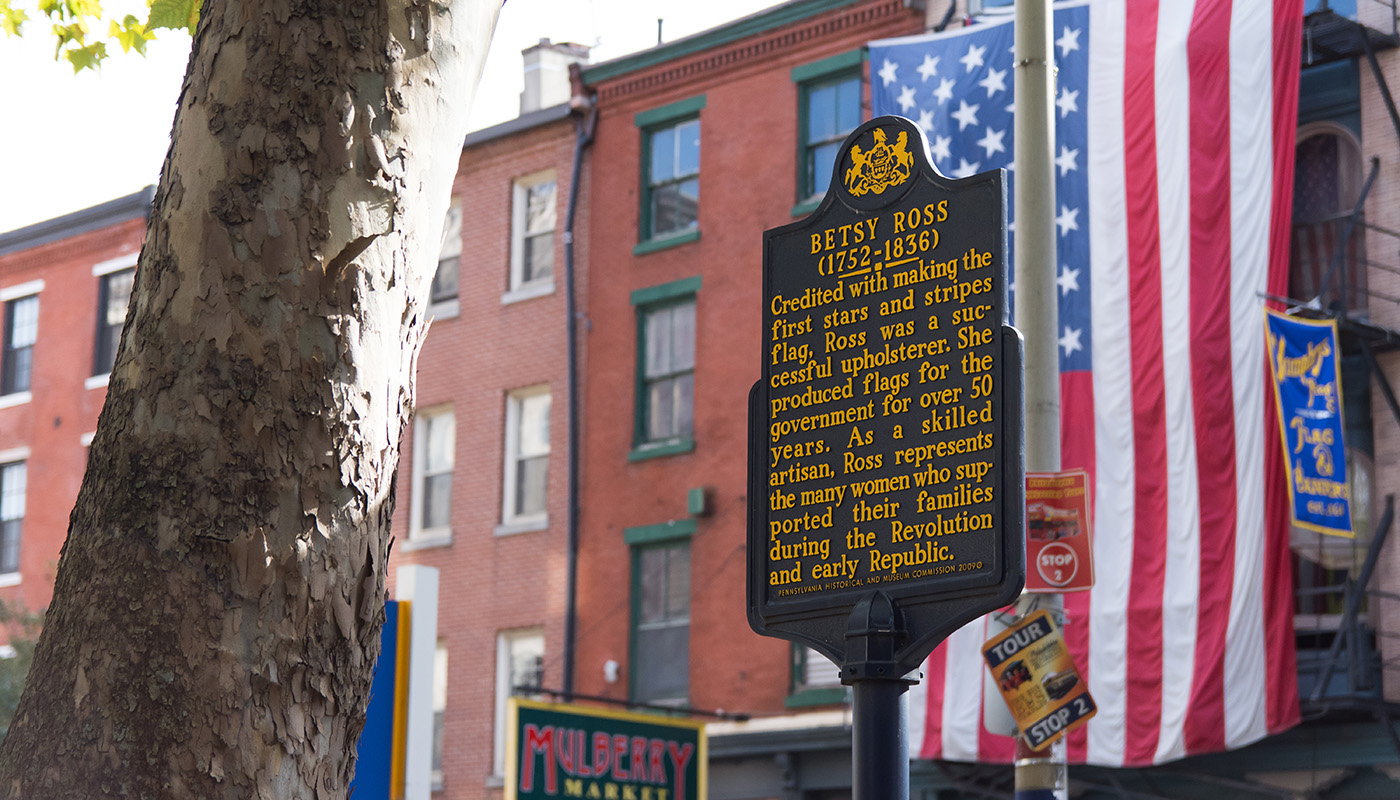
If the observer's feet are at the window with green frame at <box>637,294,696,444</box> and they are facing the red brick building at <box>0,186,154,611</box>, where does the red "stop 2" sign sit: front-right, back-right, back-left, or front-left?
back-left

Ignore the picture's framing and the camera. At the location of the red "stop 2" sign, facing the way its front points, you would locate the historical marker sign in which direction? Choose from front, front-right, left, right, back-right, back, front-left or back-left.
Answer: front

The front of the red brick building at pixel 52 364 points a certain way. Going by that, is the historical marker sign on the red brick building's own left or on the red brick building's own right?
on the red brick building's own left

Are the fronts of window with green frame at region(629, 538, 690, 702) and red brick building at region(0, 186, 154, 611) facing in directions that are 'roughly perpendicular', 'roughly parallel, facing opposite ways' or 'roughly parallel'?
roughly parallel

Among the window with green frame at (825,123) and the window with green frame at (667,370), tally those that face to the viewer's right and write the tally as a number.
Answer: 0

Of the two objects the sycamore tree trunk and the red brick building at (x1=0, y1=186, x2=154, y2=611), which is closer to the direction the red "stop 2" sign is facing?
the sycamore tree trunk

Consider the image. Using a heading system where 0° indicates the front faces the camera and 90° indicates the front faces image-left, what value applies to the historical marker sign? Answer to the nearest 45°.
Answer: approximately 45°

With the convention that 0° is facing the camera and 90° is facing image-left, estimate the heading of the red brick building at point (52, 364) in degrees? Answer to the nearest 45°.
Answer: approximately 45°

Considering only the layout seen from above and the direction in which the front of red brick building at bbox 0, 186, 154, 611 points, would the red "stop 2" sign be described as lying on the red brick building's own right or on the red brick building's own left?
on the red brick building's own left

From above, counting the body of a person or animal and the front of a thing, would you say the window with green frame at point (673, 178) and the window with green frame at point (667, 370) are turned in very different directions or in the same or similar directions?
same or similar directions

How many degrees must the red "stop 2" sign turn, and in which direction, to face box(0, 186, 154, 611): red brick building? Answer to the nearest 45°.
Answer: approximately 135° to its right

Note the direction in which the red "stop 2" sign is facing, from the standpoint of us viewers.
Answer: facing the viewer

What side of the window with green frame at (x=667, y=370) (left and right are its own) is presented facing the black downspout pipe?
right

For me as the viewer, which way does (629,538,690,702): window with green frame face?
facing the viewer and to the left of the viewer

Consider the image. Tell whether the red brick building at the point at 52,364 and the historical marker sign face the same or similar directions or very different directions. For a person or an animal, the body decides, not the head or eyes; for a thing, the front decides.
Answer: same or similar directions
